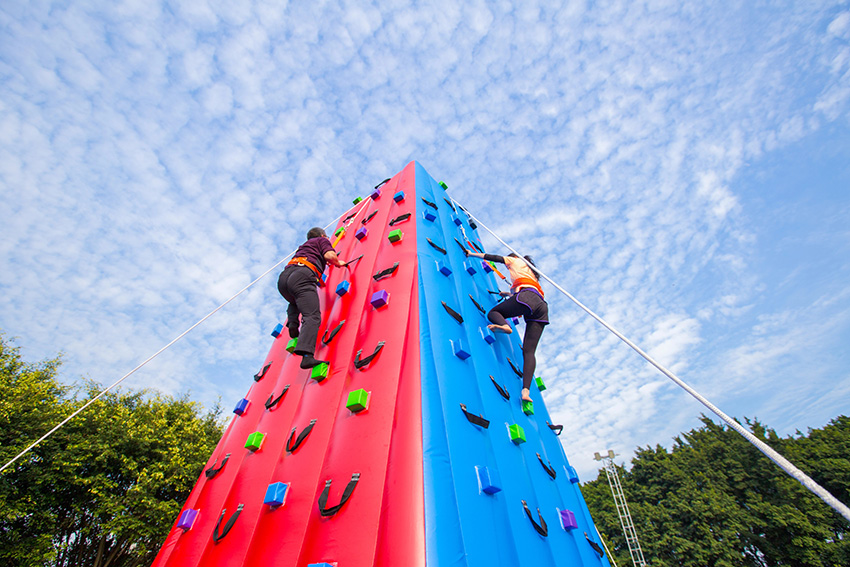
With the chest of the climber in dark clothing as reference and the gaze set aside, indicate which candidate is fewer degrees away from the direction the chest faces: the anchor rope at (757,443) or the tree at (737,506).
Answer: the tree

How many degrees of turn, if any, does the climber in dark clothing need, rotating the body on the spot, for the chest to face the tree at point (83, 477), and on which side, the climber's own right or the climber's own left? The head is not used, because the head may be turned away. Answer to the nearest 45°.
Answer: approximately 45° to the climber's own left

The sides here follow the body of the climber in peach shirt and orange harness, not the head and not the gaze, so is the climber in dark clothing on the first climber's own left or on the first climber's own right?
on the first climber's own left

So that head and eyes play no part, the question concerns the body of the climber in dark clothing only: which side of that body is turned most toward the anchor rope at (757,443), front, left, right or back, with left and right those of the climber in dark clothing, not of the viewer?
right

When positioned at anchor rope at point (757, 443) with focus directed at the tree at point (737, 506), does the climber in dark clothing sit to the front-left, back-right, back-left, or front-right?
back-left

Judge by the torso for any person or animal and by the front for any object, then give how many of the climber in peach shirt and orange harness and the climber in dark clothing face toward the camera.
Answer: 0

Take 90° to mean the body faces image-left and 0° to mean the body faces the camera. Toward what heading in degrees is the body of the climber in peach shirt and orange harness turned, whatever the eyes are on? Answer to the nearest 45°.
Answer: approximately 135°

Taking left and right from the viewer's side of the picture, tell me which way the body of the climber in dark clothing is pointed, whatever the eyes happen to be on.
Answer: facing away from the viewer and to the right of the viewer
